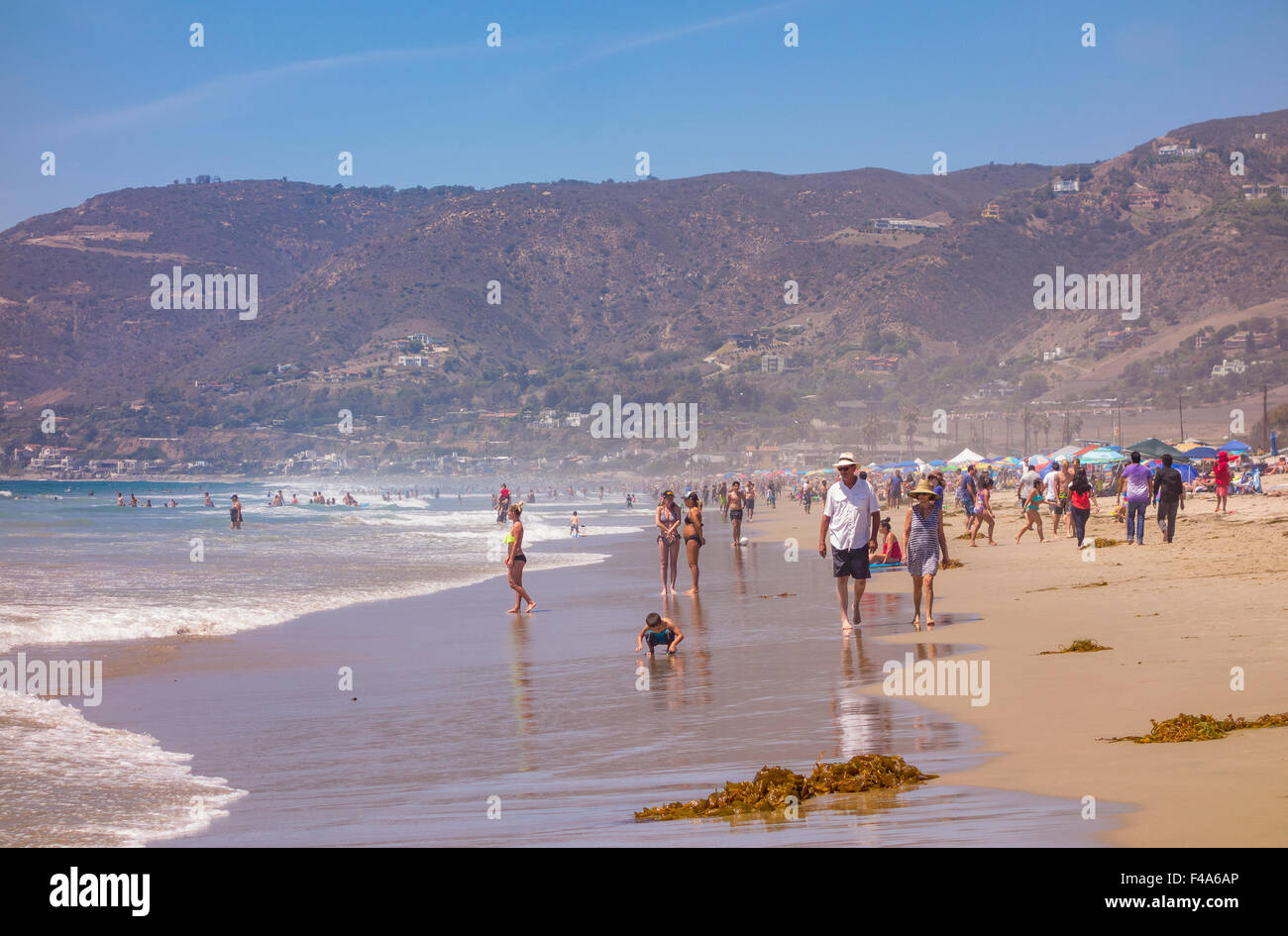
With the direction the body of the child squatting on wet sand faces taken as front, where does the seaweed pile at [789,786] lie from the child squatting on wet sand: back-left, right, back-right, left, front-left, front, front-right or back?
front

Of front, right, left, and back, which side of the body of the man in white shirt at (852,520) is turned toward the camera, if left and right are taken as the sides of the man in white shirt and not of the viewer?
front

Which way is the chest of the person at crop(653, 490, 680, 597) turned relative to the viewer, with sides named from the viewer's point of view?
facing the viewer

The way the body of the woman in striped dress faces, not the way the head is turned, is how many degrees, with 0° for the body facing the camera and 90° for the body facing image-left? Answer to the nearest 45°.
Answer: approximately 0°

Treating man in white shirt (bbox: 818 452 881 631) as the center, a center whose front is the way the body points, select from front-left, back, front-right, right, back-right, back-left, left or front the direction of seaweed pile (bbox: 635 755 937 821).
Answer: front

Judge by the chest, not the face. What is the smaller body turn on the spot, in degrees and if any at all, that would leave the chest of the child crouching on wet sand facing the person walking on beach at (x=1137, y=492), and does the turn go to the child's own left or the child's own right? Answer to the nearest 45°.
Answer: approximately 135° to the child's own left

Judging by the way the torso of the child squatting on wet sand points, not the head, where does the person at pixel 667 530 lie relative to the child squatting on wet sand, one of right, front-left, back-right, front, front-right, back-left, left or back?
back
